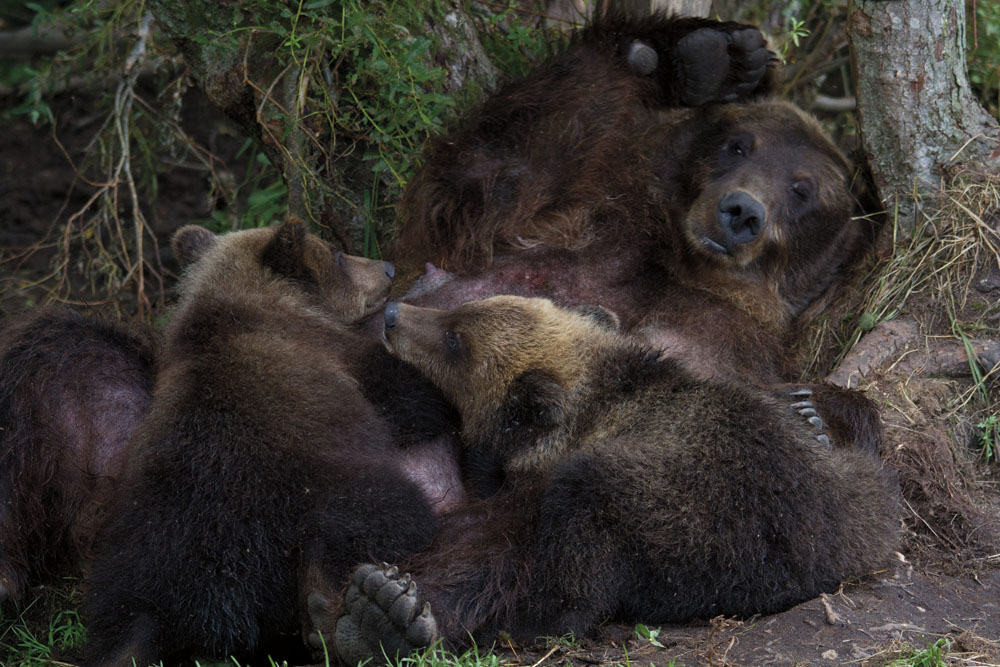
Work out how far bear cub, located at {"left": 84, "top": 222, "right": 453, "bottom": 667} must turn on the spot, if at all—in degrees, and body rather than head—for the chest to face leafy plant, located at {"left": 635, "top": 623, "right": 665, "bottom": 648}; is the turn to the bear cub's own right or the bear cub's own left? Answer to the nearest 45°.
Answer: approximately 45° to the bear cub's own right

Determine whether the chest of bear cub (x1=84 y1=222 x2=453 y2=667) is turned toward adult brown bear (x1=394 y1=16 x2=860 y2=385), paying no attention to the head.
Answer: yes

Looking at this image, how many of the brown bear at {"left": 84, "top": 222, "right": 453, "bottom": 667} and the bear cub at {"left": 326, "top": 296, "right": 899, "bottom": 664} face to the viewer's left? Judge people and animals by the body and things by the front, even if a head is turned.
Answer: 1

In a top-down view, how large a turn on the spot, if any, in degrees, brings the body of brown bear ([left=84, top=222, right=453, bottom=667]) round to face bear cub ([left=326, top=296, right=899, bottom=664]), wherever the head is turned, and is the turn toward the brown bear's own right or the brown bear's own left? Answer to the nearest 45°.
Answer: approximately 45° to the brown bear's own right

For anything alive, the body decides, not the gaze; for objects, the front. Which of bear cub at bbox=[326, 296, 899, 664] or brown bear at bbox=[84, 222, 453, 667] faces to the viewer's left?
the bear cub

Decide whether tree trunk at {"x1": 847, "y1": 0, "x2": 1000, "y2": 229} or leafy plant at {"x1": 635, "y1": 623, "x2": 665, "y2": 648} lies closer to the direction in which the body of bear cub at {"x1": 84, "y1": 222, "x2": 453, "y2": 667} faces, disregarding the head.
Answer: the tree trunk

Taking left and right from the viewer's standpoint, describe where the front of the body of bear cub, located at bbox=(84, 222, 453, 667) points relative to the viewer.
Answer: facing away from the viewer and to the right of the viewer

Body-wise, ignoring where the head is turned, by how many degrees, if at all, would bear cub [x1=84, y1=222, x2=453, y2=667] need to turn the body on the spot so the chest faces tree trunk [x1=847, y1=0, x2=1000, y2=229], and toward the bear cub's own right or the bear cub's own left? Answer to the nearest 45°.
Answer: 0° — it already faces it

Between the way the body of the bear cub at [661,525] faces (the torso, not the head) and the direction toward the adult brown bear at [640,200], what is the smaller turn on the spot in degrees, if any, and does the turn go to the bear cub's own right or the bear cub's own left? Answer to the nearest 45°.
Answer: approximately 90° to the bear cub's own right

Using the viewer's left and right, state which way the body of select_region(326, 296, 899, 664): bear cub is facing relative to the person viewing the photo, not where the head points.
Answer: facing to the left of the viewer
